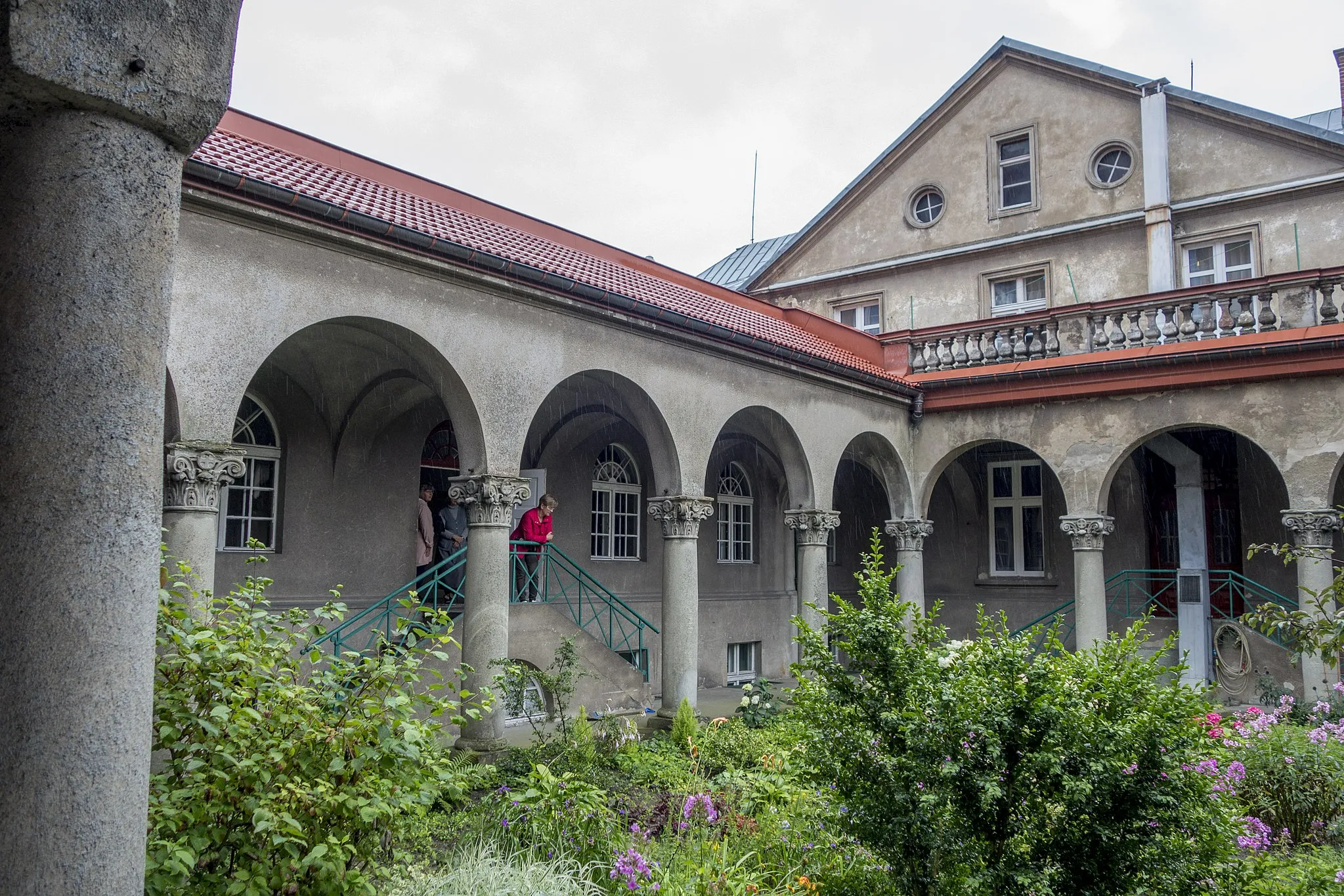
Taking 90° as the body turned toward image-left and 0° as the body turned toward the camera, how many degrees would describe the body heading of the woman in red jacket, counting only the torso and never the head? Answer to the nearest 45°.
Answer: approximately 315°

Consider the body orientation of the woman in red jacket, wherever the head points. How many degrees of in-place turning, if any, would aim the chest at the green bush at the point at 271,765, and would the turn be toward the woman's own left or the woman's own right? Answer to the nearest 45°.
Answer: approximately 45° to the woman's own right

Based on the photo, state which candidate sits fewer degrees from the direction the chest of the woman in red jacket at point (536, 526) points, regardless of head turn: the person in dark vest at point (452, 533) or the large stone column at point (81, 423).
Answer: the large stone column
